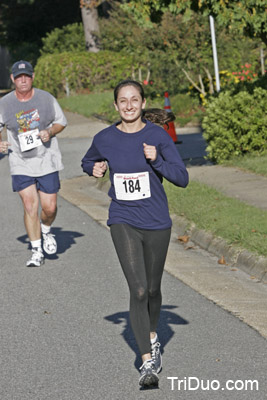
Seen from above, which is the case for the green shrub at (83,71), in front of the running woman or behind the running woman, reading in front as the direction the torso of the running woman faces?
behind

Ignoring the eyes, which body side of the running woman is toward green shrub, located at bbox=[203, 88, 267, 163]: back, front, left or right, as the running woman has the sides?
back

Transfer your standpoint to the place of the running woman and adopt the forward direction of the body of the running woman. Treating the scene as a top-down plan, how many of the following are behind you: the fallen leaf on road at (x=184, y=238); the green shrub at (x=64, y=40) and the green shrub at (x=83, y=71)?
3

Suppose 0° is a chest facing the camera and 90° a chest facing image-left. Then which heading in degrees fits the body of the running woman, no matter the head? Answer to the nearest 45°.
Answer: approximately 0°

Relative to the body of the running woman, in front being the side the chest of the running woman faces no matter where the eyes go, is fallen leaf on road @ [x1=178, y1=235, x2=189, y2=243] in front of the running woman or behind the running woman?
behind

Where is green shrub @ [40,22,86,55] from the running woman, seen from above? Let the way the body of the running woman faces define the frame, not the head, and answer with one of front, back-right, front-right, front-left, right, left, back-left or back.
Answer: back
